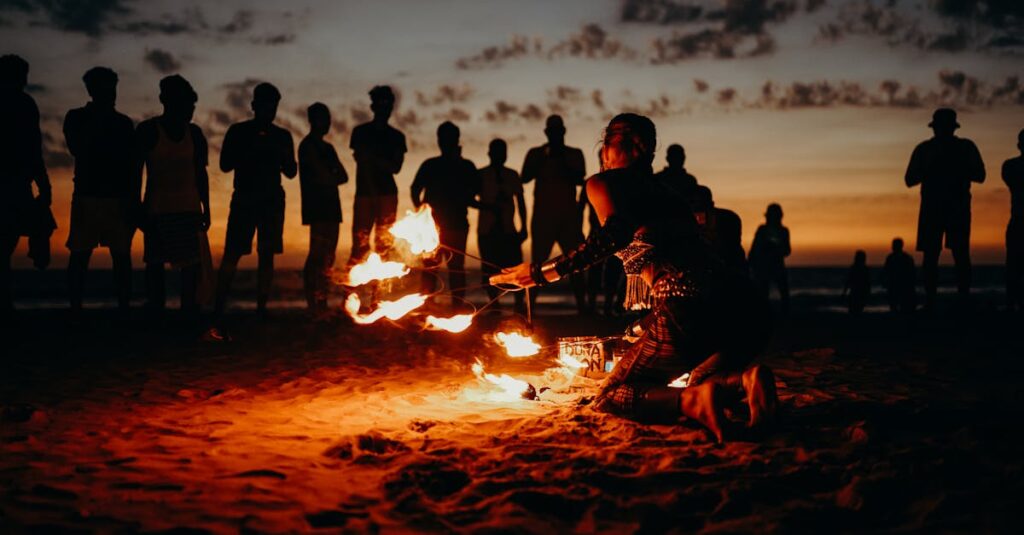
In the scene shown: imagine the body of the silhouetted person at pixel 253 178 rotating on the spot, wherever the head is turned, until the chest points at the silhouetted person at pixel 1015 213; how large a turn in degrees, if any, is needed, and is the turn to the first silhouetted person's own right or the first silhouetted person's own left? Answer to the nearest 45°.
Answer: approximately 90° to the first silhouetted person's own left

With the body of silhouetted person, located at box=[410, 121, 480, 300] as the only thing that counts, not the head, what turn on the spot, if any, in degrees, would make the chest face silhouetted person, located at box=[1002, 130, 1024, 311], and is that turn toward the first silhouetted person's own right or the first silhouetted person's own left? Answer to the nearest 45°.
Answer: approximately 90° to the first silhouetted person's own left

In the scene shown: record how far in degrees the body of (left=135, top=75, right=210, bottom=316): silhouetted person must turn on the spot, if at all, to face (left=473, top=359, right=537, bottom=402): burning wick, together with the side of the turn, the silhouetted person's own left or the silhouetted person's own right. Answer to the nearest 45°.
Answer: approximately 45° to the silhouetted person's own left

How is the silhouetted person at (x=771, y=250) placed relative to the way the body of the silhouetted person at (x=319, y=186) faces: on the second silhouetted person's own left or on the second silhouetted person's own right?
on the second silhouetted person's own left

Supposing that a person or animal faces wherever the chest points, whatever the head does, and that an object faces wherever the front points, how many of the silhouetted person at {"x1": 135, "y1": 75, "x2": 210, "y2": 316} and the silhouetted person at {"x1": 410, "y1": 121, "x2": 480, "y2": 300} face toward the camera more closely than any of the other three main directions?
2

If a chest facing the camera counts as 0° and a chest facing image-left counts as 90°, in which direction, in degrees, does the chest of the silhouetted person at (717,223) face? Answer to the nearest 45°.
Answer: approximately 45°

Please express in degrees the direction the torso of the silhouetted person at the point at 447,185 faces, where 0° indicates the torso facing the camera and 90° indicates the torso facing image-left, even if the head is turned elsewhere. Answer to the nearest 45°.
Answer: approximately 0°

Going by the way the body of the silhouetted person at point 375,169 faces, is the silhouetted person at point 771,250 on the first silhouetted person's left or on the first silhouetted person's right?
on the first silhouetted person's left

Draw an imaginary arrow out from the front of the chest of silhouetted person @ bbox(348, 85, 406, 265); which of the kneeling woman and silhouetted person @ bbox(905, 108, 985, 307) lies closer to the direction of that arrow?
the kneeling woman

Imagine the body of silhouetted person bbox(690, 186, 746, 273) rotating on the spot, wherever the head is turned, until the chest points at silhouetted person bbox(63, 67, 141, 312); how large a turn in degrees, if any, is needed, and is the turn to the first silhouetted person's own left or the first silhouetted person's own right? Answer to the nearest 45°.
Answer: approximately 45° to the first silhouetted person's own right

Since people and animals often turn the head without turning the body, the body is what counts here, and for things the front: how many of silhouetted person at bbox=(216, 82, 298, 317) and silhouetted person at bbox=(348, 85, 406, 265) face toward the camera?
2
